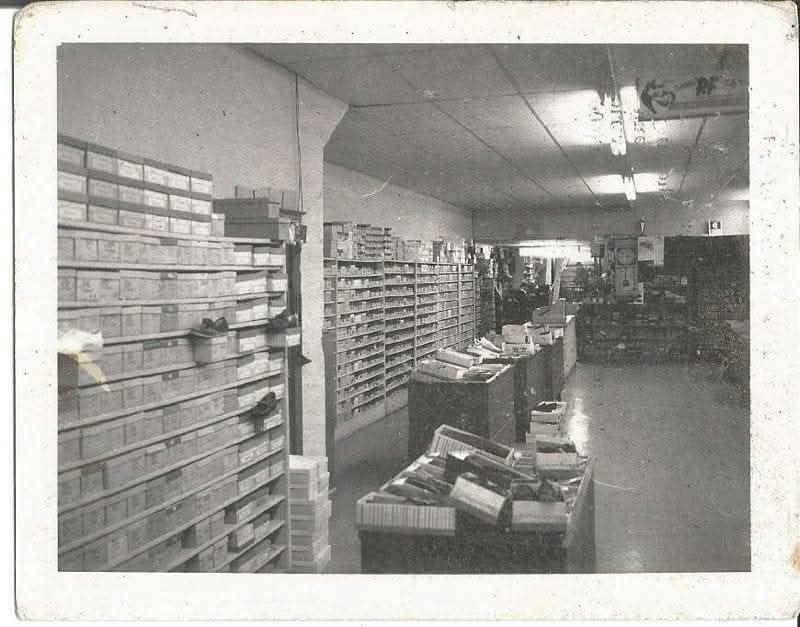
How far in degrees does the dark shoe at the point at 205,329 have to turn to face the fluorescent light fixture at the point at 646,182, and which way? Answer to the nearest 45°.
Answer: approximately 135° to its right

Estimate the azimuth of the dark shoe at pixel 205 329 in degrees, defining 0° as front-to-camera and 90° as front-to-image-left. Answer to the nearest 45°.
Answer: approximately 90°
